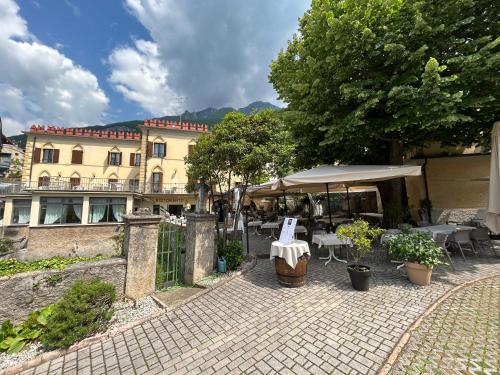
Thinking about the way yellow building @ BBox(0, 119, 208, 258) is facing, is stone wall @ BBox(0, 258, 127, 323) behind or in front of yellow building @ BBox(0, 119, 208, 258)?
in front

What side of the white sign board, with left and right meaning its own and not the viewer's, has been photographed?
front

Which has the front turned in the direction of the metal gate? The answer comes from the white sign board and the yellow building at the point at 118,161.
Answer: the yellow building

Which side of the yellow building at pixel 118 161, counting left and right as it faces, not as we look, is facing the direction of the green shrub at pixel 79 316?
front

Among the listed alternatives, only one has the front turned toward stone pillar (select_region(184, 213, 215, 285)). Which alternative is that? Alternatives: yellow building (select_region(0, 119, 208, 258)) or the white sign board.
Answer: the yellow building

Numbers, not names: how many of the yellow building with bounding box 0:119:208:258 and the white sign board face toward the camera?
2

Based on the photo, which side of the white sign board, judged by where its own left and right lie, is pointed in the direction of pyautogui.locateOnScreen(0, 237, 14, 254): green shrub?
right

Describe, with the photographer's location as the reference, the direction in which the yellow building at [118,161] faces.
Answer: facing the viewer

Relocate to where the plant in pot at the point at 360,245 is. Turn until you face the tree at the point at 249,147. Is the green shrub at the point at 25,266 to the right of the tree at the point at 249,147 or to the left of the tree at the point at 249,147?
left

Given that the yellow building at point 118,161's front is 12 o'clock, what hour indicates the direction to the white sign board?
The white sign board is roughly at 12 o'clock from the yellow building.

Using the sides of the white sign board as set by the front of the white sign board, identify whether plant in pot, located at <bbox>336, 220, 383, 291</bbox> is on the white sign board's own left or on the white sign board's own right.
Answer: on the white sign board's own left

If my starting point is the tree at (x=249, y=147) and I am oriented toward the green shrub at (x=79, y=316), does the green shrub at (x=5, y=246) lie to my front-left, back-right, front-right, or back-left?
front-right

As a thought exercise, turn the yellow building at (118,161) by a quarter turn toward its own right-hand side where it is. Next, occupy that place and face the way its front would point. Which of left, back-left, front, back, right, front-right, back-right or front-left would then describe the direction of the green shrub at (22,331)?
left

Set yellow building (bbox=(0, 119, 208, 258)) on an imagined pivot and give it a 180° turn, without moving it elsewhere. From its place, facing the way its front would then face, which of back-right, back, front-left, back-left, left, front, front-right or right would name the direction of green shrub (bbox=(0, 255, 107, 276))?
back

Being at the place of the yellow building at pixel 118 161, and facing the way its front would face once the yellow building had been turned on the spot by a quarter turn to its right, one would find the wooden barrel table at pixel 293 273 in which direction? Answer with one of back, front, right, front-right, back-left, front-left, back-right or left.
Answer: left

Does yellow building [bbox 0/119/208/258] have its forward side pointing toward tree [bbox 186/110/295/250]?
yes
